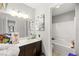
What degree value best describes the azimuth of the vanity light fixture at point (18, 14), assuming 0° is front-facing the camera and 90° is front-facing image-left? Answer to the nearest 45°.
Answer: approximately 315°

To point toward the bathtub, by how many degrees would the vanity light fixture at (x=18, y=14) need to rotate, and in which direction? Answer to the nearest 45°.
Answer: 0° — it already faces it

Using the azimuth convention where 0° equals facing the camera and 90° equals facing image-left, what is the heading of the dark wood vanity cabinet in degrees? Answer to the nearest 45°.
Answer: approximately 315°
